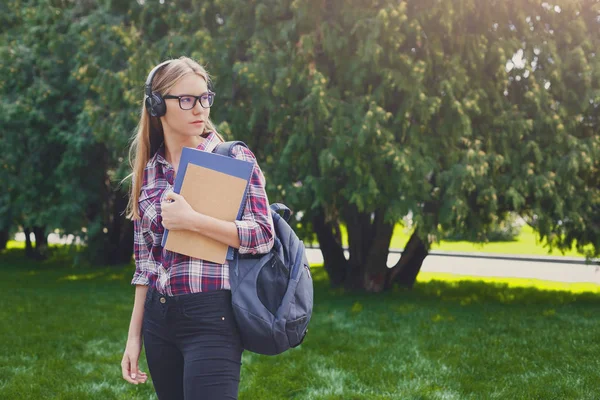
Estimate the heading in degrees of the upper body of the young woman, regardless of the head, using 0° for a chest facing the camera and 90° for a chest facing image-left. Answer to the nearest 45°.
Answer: approximately 45°

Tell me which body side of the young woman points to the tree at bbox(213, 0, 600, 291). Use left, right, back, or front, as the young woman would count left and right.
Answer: back
